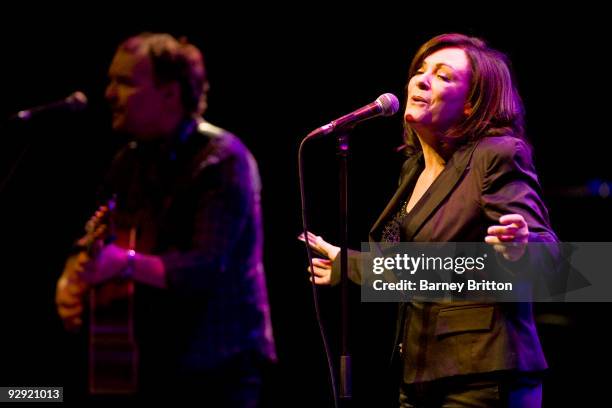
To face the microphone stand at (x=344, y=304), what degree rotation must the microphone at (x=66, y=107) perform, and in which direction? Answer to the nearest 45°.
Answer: approximately 45° to its right

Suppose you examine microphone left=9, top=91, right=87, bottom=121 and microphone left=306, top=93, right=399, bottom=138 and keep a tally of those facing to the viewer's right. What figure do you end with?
2

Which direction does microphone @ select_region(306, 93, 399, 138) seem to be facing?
to the viewer's right

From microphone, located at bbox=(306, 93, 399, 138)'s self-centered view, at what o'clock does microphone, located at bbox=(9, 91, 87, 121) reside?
microphone, located at bbox=(9, 91, 87, 121) is roughly at 7 o'clock from microphone, located at bbox=(306, 93, 399, 138).

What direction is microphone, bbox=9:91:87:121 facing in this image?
to the viewer's right
